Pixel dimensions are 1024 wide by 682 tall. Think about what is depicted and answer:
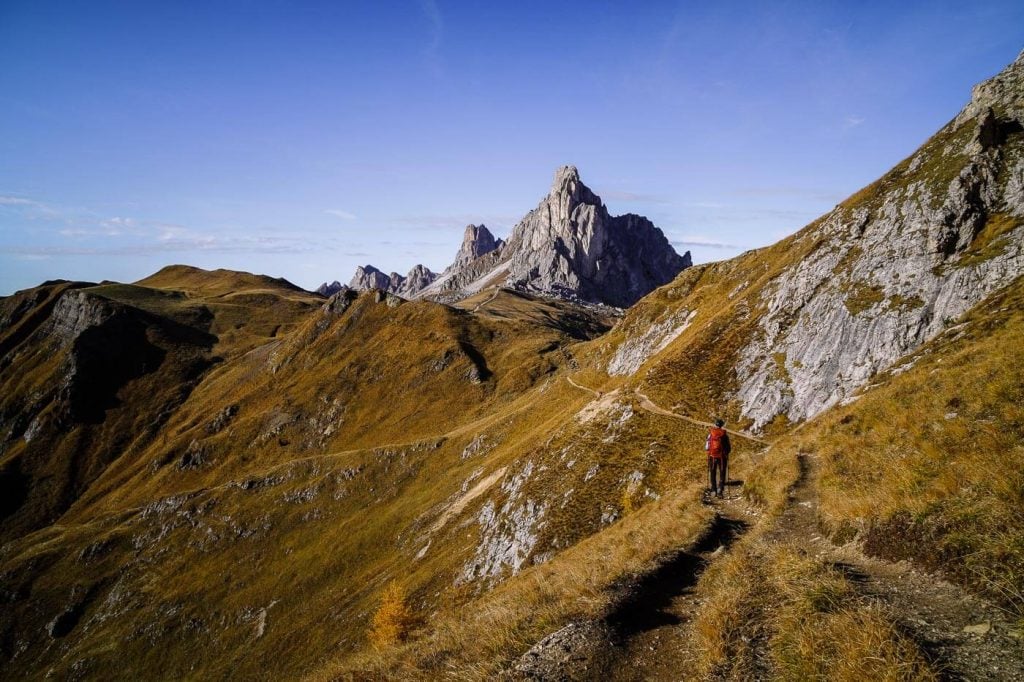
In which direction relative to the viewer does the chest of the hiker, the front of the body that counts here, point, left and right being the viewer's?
facing away from the viewer
